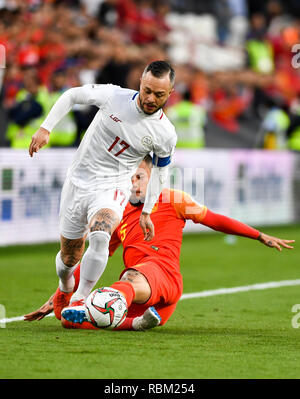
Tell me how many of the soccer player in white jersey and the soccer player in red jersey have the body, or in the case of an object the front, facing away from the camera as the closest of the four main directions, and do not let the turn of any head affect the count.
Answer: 0

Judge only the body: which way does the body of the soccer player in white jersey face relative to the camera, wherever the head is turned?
toward the camera

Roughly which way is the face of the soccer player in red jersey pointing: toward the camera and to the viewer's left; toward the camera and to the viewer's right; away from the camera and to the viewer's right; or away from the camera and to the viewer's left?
toward the camera and to the viewer's left
